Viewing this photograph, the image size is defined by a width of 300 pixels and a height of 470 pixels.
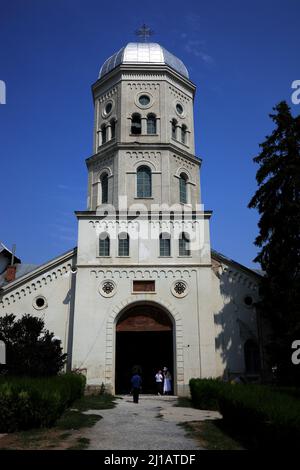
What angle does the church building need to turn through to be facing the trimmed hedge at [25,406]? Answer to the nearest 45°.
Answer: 0° — it already faces it

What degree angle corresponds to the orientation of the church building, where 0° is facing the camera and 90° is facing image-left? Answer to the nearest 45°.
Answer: approximately 0°

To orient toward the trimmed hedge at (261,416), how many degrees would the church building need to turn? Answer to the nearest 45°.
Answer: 0° — it already faces it
